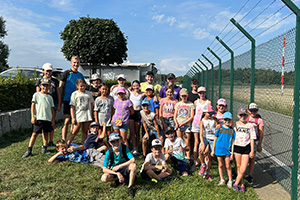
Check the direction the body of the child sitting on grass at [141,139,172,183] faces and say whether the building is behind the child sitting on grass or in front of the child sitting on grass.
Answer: behind

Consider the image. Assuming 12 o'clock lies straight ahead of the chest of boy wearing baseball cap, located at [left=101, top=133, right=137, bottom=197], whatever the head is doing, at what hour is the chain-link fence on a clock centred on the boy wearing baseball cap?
The chain-link fence is roughly at 9 o'clock from the boy wearing baseball cap.

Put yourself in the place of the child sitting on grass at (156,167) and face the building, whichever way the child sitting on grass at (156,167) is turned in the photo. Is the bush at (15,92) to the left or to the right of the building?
left

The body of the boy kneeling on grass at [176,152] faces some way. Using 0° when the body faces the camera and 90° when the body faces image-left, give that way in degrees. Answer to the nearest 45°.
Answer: approximately 0°

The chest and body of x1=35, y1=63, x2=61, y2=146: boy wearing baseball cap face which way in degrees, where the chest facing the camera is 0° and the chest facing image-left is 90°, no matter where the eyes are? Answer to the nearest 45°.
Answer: approximately 0°

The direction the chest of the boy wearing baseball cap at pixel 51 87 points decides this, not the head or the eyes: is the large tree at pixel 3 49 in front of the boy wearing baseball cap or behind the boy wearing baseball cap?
behind

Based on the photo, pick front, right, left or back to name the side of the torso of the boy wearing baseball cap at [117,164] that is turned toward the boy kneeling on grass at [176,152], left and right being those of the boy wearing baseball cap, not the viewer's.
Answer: left
